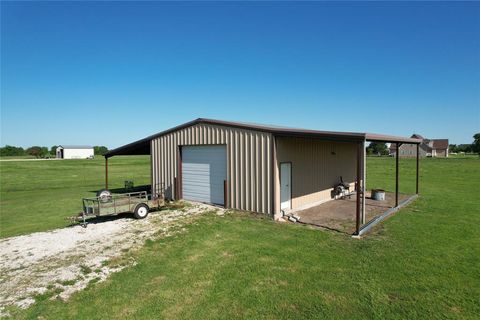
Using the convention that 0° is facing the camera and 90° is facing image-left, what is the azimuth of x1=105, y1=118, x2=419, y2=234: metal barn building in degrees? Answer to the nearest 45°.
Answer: approximately 45°

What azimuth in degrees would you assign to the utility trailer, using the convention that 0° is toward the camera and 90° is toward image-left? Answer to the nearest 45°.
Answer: approximately 45°

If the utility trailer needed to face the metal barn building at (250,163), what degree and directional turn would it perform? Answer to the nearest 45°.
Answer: approximately 135° to its left

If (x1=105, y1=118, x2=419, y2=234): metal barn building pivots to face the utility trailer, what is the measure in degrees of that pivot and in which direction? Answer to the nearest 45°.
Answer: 0° — it already faces it
